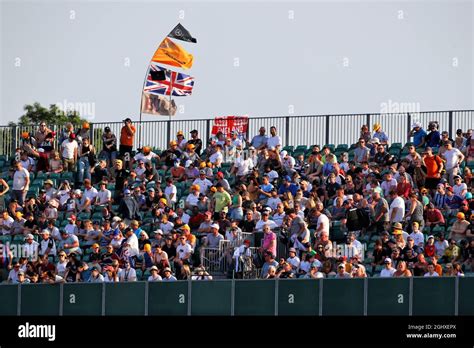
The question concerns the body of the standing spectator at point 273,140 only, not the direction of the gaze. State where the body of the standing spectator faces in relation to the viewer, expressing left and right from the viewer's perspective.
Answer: facing the viewer

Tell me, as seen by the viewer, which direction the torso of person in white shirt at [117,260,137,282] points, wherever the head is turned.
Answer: toward the camera

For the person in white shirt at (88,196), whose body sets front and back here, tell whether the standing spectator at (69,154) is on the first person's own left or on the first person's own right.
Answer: on the first person's own right

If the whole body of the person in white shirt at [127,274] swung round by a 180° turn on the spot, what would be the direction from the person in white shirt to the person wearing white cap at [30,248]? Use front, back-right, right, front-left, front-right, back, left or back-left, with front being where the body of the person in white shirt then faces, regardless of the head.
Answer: front-left

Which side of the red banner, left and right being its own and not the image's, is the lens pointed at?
front

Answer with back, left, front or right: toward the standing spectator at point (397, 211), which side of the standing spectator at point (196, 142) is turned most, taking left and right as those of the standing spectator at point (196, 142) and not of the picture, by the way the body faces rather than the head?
left

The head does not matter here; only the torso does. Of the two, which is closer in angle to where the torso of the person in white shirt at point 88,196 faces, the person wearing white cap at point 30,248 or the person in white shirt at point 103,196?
the person wearing white cap

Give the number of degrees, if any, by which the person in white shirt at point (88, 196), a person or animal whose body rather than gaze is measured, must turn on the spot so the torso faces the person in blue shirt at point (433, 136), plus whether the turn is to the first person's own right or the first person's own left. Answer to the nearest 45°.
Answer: approximately 135° to the first person's own left

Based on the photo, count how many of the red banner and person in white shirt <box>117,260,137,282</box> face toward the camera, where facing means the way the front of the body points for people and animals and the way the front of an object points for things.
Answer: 2

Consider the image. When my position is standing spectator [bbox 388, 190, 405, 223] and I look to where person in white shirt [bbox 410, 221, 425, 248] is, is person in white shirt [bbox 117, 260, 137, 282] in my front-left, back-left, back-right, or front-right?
back-right

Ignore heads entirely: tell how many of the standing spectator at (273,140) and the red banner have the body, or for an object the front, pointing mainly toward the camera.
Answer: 2

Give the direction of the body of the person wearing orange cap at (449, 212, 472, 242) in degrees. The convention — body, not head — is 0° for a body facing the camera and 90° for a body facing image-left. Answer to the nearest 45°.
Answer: approximately 45°

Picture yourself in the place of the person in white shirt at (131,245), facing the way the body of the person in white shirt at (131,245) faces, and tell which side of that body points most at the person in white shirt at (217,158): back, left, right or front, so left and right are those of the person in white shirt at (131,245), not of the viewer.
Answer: back
